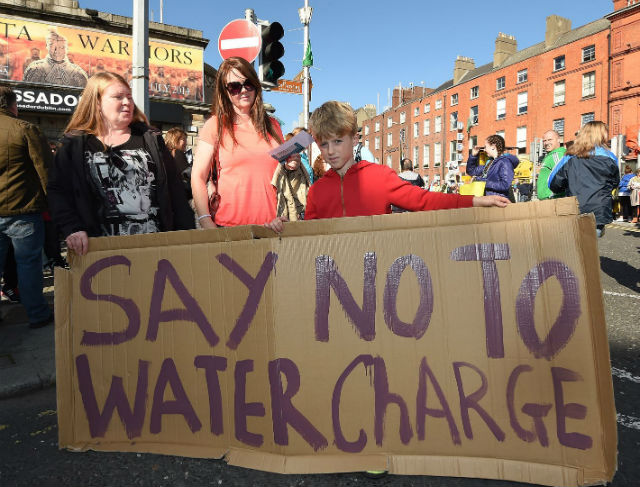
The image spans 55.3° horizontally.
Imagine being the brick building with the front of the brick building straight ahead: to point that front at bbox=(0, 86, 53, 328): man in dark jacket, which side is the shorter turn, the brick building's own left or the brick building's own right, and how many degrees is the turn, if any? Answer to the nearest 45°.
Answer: approximately 45° to the brick building's own left

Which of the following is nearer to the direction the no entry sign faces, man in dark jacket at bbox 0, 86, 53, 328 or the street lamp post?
the man in dark jacket

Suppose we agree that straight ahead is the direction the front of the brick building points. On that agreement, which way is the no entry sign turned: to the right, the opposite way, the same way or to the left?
to the left

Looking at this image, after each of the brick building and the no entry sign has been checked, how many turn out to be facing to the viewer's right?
0

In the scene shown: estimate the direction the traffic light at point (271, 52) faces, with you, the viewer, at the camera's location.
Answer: facing the viewer and to the right of the viewer

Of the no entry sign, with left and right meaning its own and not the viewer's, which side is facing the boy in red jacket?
front

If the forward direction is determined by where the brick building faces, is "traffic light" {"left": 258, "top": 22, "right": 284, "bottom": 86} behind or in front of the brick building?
in front

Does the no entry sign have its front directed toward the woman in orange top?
yes

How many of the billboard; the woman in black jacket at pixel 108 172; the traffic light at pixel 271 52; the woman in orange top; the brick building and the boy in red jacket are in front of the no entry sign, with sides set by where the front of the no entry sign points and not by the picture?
3

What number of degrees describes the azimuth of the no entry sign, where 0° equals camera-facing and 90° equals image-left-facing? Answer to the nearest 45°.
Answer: approximately 0°

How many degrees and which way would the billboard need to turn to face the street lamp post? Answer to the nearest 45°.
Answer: approximately 45° to its left

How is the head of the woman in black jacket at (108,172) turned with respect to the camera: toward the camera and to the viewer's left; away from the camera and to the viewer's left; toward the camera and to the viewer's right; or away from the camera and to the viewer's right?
toward the camera and to the viewer's right

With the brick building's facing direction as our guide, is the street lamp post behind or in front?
in front
